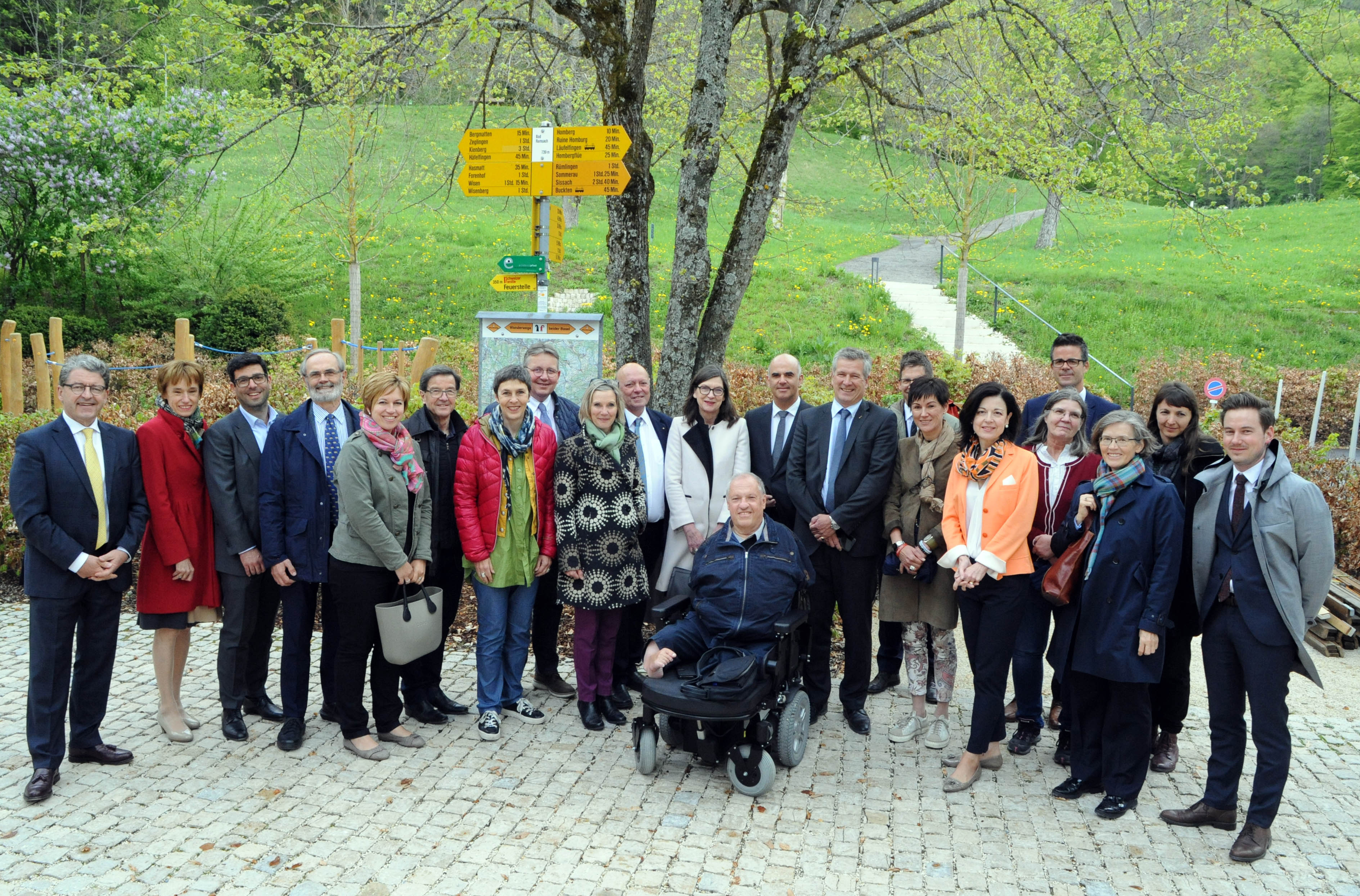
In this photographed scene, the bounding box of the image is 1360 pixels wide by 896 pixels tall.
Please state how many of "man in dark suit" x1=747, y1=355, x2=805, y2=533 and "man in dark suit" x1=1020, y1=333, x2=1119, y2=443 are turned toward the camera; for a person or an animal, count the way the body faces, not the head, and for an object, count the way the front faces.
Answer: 2

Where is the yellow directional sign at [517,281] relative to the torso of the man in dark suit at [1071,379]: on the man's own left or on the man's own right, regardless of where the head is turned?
on the man's own right

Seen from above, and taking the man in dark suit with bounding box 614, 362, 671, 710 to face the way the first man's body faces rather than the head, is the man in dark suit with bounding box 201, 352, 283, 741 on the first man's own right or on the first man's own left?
on the first man's own right

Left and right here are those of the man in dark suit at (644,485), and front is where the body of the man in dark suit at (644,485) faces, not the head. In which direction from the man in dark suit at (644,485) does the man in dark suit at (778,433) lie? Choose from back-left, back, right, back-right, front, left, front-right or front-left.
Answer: left

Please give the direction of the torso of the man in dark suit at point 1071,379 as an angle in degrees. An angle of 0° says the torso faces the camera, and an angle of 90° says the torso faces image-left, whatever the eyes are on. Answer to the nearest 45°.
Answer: approximately 0°

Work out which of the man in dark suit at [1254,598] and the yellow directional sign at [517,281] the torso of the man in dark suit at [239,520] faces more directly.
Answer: the man in dark suit

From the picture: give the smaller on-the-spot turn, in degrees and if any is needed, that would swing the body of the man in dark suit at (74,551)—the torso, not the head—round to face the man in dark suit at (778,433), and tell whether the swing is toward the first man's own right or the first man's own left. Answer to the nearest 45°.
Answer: approximately 45° to the first man's own left

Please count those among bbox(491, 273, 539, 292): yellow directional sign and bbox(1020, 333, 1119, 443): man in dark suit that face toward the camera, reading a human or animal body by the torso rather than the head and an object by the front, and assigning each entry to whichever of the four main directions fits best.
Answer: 2

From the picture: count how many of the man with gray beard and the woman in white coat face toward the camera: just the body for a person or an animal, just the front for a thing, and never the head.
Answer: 2

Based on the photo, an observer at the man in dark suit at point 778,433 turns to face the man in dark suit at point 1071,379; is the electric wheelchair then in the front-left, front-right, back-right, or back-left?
back-right

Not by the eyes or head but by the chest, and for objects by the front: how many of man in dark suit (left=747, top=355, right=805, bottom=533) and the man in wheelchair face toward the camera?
2

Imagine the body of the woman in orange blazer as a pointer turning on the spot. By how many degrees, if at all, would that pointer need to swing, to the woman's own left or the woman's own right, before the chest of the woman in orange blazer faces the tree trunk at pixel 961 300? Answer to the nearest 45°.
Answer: approximately 135° to the woman's own right
